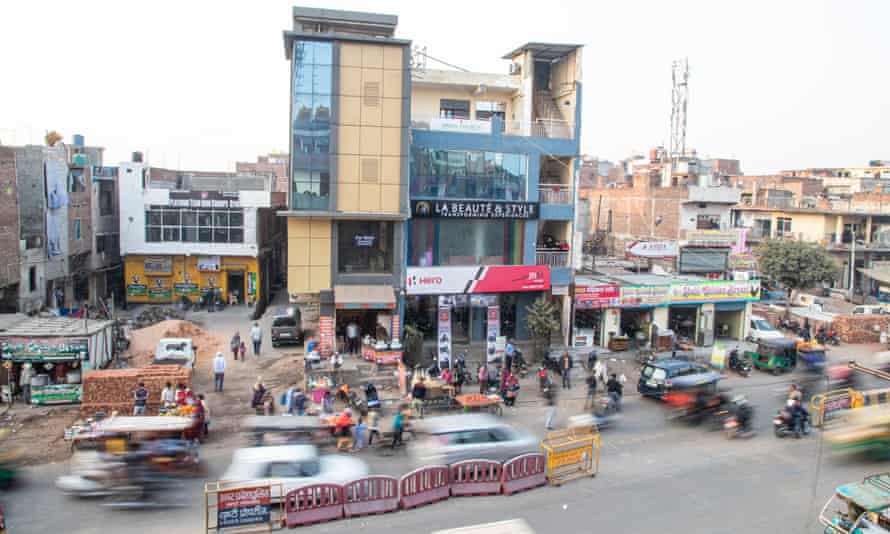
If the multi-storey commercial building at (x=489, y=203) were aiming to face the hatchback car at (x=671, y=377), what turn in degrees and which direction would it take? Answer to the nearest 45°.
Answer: approximately 45° to its left

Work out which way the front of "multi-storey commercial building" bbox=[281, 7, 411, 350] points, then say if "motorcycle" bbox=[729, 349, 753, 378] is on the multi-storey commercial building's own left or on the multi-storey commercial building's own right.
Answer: on the multi-storey commercial building's own left

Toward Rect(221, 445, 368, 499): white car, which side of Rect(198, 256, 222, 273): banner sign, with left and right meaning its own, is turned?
front

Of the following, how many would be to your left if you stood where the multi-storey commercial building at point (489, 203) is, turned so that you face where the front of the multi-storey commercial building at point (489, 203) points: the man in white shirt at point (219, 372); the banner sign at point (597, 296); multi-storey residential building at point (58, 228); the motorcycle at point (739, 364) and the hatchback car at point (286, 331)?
2

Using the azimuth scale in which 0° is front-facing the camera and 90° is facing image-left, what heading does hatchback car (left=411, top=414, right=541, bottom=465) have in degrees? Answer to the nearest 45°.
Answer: approximately 270°

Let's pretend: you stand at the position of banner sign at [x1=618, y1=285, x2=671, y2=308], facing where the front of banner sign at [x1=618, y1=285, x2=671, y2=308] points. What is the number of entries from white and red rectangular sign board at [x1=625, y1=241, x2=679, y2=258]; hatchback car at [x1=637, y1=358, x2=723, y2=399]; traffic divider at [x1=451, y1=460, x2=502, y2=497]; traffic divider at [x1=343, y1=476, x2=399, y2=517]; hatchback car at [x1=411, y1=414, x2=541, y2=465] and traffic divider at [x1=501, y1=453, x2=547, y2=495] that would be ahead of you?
5

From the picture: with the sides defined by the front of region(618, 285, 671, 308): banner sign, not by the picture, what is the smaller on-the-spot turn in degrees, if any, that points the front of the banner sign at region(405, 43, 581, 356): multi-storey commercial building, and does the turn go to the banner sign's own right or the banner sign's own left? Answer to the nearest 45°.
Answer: approximately 45° to the banner sign's own right

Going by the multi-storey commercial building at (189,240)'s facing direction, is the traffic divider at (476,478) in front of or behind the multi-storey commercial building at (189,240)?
in front

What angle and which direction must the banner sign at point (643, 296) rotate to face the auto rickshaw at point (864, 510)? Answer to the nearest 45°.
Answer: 0° — it already faces it

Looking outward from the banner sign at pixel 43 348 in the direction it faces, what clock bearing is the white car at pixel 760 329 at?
The white car is roughly at 9 o'clock from the banner sign.

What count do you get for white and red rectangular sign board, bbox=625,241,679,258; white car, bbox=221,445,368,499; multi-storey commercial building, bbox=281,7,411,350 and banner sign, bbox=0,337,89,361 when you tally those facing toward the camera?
3

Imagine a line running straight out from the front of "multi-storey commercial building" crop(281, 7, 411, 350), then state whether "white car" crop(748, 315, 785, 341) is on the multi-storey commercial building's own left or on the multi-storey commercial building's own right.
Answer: on the multi-storey commercial building's own left

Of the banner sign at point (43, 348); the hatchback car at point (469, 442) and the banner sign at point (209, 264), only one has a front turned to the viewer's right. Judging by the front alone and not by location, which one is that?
the hatchback car

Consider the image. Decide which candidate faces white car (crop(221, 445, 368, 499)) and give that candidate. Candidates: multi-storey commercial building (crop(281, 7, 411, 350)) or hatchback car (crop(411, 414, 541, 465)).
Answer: the multi-storey commercial building
